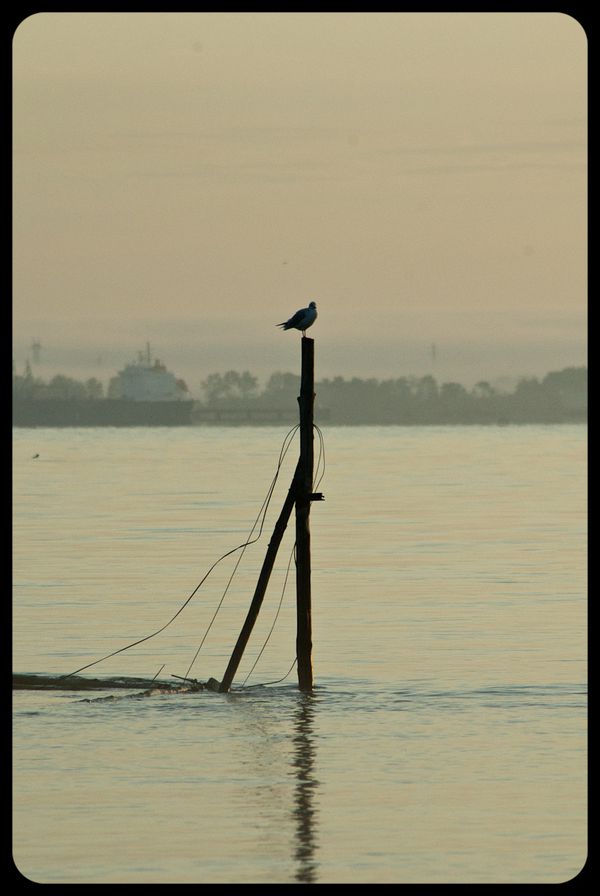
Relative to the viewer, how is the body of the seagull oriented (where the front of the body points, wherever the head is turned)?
to the viewer's right
